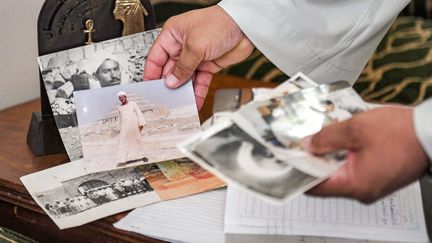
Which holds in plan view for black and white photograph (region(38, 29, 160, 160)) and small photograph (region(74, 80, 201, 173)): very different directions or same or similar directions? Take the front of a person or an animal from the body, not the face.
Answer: same or similar directions

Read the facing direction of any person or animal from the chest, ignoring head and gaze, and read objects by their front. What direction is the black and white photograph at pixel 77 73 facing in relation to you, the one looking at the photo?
facing the viewer

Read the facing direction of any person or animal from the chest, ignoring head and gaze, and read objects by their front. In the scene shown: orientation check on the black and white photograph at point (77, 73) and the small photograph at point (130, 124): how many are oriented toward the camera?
2
